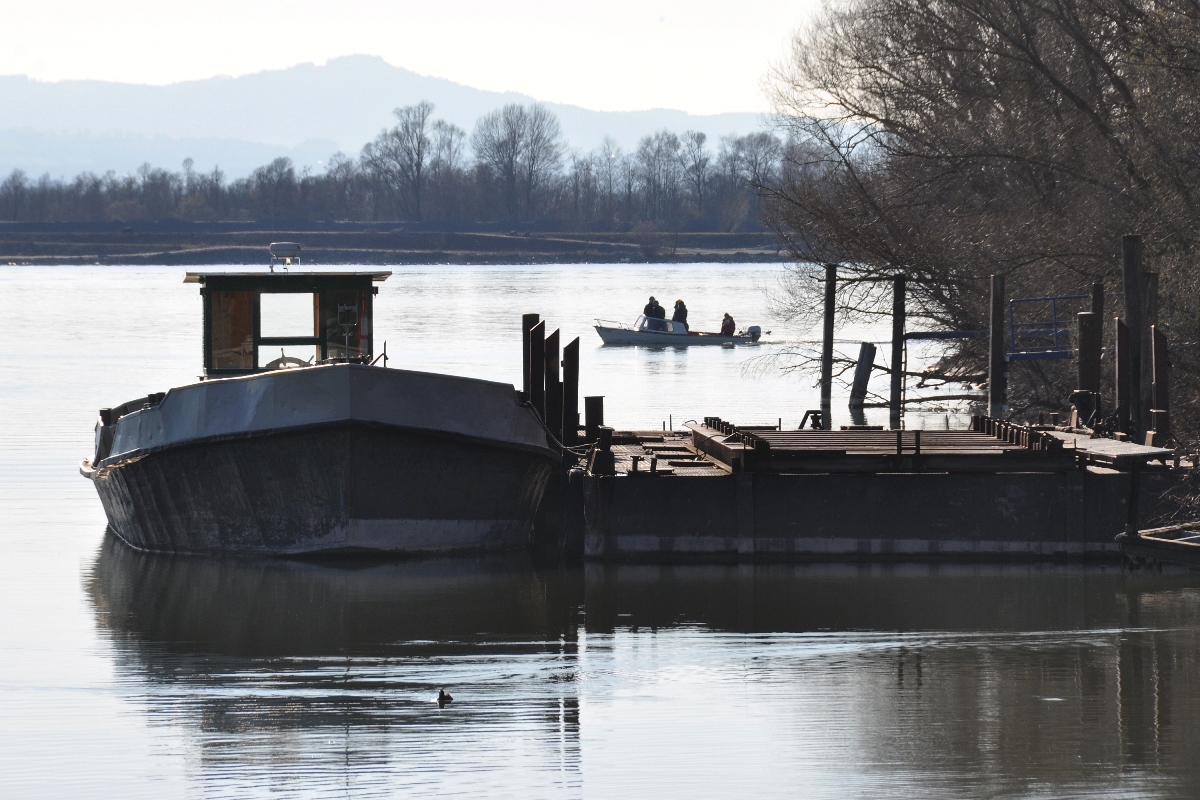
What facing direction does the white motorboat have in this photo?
to the viewer's left
